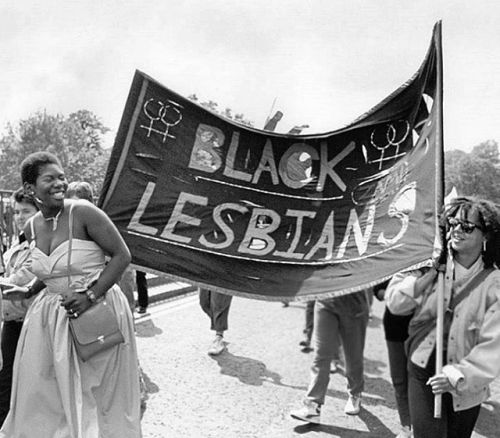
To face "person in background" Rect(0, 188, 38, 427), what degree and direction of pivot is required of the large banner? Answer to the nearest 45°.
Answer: approximately 90° to its right

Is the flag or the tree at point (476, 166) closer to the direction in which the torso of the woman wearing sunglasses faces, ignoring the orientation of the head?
the flag

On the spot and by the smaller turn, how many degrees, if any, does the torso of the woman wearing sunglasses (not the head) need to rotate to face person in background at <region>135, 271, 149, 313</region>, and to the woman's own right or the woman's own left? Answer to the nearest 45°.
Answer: approximately 90° to the woman's own right

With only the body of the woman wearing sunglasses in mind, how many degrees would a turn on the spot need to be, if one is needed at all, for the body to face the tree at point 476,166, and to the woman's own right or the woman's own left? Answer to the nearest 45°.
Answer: approximately 135° to the woman's own right

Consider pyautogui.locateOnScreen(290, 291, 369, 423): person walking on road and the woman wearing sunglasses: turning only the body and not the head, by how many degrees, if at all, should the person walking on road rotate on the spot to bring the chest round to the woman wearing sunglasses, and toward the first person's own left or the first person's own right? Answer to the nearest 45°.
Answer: approximately 45° to the first person's own left

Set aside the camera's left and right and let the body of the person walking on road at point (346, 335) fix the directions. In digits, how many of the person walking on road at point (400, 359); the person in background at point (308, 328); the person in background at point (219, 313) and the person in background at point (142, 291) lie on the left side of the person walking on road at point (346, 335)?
1

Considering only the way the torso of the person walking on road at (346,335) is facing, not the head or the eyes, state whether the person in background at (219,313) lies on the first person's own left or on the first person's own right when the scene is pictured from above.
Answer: on the first person's own right

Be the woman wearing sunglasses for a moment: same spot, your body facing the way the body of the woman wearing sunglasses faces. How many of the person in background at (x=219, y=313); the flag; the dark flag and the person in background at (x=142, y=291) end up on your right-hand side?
4

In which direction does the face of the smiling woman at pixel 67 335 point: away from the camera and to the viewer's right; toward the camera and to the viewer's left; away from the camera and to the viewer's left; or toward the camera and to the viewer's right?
toward the camera and to the viewer's right

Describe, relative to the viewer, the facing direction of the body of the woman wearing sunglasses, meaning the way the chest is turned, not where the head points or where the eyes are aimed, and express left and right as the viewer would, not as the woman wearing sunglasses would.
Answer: facing the viewer and to the left of the viewer

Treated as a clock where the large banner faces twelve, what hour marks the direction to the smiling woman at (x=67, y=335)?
The smiling woman is roughly at 2 o'clock from the large banner.

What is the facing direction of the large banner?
toward the camera
